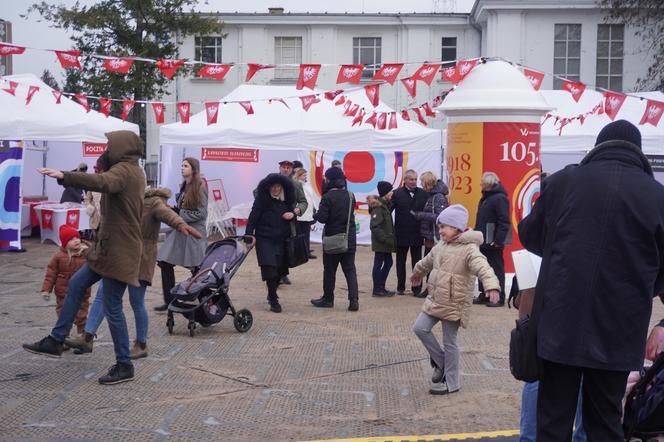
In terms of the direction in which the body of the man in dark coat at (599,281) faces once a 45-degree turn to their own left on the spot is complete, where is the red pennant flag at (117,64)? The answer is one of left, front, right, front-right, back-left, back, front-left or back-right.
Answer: front

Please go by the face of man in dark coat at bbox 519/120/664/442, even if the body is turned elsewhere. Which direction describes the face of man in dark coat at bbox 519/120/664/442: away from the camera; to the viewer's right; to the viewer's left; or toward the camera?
away from the camera

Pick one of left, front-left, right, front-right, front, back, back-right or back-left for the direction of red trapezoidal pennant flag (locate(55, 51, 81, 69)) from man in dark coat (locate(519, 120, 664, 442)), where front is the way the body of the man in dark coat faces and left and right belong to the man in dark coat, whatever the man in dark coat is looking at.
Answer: front-left

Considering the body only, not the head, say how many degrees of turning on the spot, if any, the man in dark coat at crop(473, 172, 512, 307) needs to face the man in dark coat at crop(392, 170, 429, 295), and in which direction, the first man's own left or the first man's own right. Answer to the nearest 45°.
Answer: approximately 45° to the first man's own right

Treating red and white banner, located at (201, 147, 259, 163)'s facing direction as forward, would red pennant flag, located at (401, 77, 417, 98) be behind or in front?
in front

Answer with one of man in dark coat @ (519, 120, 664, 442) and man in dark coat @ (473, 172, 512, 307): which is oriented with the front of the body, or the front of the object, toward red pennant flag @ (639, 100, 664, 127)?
man in dark coat @ (519, 120, 664, 442)

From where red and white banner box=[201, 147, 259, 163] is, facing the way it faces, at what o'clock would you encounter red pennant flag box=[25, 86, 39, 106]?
The red pennant flag is roughly at 2 o'clock from the red and white banner.

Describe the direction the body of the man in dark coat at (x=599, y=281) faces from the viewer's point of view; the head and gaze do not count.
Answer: away from the camera

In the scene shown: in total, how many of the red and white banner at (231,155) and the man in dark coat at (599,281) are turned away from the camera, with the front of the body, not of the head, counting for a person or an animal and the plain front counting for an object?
1

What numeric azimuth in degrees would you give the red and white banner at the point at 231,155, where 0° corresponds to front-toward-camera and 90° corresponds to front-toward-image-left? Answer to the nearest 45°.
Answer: approximately 0°

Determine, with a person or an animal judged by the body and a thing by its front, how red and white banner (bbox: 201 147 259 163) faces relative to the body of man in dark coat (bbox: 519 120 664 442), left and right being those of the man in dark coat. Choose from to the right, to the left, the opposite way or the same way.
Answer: the opposite way

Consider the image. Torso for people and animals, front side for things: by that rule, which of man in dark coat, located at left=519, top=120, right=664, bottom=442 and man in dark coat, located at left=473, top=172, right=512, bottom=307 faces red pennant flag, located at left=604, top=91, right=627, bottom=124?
man in dark coat, located at left=519, top=120, right=664, bottom=442
